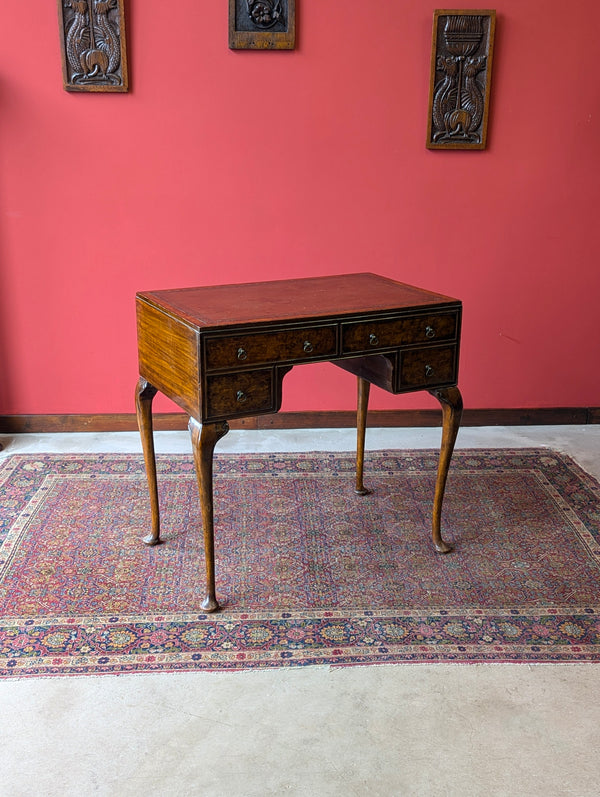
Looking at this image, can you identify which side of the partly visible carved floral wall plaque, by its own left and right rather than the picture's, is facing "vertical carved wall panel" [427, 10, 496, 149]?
left

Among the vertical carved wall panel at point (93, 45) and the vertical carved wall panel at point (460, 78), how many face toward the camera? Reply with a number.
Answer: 2

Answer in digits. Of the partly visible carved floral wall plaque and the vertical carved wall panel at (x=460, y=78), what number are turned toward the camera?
2

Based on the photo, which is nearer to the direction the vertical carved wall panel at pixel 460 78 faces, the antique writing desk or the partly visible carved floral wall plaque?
the antique writing desk

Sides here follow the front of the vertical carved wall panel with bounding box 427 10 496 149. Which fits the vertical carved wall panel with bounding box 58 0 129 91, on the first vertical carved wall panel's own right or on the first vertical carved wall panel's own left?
on the first vertical carved wall panel's own right

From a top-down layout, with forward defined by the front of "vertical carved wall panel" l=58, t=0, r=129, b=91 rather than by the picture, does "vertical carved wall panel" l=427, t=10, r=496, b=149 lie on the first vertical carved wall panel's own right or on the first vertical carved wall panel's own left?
on the first vertical carved wall panel's own left

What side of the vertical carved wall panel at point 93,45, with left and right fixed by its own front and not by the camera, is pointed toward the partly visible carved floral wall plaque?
left

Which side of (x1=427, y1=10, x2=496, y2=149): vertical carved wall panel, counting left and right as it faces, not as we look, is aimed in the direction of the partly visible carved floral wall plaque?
right

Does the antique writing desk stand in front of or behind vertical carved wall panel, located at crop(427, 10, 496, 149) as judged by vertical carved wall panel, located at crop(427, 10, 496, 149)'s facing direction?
in front

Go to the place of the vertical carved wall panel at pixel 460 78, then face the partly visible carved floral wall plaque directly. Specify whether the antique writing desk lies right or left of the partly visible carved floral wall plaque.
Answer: left
